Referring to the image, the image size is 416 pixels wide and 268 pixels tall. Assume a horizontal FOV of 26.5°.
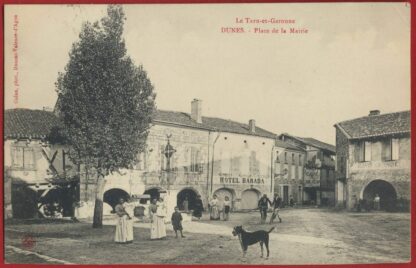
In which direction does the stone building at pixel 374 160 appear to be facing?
toward the camera

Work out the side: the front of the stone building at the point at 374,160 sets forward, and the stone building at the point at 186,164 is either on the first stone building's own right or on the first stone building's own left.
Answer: on the first stone building's own right

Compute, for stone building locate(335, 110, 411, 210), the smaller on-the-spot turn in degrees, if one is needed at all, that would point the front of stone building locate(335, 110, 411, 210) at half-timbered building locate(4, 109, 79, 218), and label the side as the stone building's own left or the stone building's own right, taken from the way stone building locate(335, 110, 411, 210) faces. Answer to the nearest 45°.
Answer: approximately 90° to the stone building's own right

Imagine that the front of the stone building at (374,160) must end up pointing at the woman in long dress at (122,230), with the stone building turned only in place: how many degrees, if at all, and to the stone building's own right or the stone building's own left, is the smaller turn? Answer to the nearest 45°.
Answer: approximately 45° to the stone building's own right
